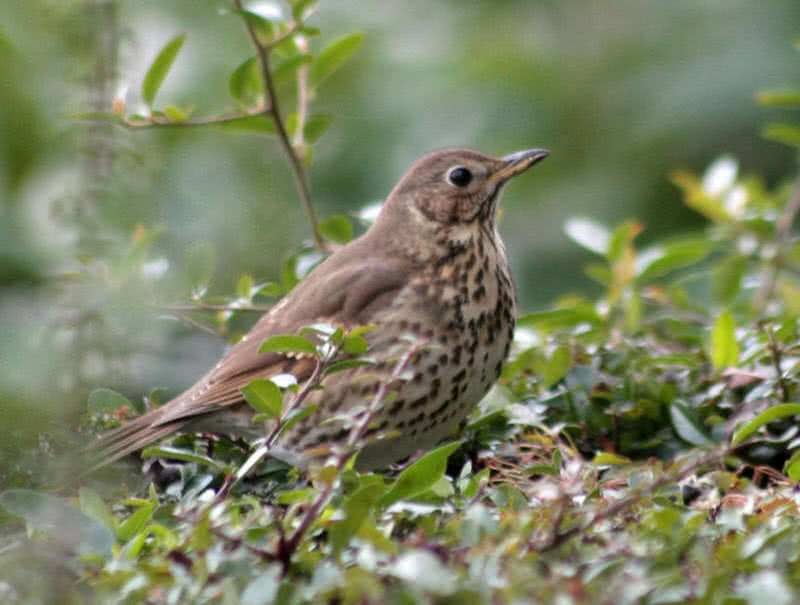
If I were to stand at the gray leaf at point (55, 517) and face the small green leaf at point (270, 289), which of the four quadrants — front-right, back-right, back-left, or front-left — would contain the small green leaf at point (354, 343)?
front-right

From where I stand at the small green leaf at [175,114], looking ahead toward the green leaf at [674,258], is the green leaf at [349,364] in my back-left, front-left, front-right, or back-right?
front-right

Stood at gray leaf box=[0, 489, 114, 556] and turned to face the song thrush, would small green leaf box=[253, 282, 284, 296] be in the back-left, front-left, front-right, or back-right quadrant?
front-left

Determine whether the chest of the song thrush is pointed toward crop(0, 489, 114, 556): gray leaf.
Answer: no

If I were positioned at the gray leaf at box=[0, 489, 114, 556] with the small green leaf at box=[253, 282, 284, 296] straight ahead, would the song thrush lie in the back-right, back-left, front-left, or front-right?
front-right

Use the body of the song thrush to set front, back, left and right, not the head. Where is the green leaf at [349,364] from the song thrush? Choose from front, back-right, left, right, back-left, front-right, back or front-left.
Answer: right

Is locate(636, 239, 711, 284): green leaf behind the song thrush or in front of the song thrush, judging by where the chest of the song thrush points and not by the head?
in front

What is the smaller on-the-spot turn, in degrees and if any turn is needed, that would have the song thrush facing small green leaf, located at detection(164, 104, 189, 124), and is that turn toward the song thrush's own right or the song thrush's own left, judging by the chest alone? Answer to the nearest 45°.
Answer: approximately 135° to the song thrush's own left

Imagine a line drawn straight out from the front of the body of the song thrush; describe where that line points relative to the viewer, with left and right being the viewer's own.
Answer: facing to the right of the viewer

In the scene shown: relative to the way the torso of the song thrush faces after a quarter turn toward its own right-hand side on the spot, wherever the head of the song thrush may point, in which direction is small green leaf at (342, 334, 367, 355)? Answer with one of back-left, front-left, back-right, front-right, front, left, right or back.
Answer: front
